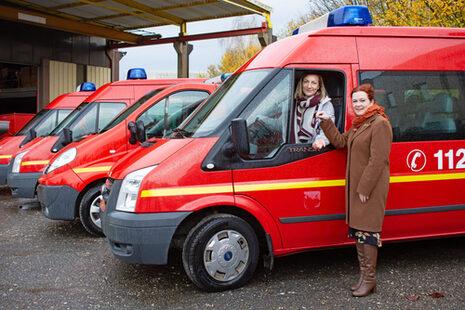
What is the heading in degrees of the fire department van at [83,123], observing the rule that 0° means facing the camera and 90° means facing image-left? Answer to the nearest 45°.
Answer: approximately 90°

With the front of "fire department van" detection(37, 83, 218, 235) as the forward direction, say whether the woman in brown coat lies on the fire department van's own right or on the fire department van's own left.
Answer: on the fire department van's own left

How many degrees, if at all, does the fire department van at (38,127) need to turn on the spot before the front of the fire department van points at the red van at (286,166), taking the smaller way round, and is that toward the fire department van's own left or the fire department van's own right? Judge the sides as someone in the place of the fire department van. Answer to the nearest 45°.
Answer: approximately 90° to the fire department van's own left

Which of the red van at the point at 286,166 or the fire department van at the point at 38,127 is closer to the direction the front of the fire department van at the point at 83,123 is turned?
the fire department van

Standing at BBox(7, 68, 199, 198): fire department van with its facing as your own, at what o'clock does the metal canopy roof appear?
The metal canopy roof is roughly at 3 o'clock from the fire department van.

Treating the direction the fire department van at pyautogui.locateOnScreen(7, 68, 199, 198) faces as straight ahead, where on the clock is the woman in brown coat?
The woman in brown coat is roughly at 8 o'clock from the fire department van.

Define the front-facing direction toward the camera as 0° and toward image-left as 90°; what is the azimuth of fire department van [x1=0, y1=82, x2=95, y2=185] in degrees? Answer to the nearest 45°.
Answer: approximately 90°

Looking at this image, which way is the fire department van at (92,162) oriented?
to the viewer's left

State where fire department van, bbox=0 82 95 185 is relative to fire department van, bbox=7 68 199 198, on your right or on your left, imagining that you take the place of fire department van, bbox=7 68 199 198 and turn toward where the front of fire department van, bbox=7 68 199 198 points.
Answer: on your right

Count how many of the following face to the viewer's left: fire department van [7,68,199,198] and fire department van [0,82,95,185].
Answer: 2
